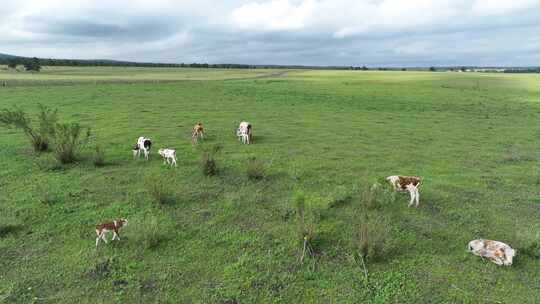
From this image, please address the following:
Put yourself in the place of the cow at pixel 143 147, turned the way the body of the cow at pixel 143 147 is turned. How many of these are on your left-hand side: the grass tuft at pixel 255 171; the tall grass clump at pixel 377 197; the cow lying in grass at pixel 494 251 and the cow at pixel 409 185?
4

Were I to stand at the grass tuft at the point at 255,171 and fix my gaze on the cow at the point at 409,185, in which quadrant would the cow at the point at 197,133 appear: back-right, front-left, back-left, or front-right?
back-left

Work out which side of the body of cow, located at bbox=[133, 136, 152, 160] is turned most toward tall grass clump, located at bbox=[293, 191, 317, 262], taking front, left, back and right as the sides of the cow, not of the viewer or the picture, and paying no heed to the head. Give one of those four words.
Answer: left

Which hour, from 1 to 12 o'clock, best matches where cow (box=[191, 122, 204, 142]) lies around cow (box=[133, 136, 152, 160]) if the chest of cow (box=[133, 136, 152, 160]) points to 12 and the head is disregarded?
cow (box=[191, 122, 204, 142]) is roughly at 6 o'clock from cow (box=[133, 136, 152, 160]).

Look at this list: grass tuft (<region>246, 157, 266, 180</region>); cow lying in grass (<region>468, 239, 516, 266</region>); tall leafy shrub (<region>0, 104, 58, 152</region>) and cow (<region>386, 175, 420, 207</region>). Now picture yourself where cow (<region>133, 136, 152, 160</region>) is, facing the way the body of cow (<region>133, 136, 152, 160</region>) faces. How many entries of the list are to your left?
3

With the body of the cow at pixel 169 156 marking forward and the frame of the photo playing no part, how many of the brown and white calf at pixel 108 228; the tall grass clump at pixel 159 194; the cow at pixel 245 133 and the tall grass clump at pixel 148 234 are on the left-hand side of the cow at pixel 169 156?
3

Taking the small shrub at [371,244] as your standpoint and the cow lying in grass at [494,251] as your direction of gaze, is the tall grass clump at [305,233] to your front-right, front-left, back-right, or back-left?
back-left

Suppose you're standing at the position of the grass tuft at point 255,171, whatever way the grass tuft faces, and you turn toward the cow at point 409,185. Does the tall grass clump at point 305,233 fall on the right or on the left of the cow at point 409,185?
right

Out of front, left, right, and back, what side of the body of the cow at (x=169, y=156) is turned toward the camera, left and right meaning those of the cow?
left

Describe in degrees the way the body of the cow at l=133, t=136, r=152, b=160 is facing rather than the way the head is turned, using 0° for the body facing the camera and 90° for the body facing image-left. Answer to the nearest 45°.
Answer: approximately 45°

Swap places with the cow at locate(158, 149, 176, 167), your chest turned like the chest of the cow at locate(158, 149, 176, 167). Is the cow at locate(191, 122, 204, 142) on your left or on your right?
on your right

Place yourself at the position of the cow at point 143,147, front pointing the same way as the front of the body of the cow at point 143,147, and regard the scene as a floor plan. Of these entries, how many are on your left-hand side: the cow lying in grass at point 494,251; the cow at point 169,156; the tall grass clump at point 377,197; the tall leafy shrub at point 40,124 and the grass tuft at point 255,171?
4

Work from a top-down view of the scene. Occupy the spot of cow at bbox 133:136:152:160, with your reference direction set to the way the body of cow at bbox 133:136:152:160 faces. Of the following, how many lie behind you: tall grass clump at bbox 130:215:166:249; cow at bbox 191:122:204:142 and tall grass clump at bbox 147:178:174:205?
1

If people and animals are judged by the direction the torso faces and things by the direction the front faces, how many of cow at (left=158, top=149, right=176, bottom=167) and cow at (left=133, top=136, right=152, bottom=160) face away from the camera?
0

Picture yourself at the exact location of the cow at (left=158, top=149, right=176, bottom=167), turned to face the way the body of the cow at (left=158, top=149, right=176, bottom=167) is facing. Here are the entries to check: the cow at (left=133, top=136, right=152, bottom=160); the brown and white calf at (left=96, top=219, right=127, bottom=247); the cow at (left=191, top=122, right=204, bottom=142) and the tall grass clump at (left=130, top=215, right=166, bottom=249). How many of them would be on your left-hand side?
2

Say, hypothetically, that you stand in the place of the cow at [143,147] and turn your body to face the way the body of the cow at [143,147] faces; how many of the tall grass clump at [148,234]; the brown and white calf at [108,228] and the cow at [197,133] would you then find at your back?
1

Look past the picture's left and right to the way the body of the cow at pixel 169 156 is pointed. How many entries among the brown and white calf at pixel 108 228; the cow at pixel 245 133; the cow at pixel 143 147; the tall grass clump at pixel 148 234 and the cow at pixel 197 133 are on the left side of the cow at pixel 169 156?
2

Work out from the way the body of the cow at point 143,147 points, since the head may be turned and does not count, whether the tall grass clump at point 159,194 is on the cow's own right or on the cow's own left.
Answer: on the cow's own left
